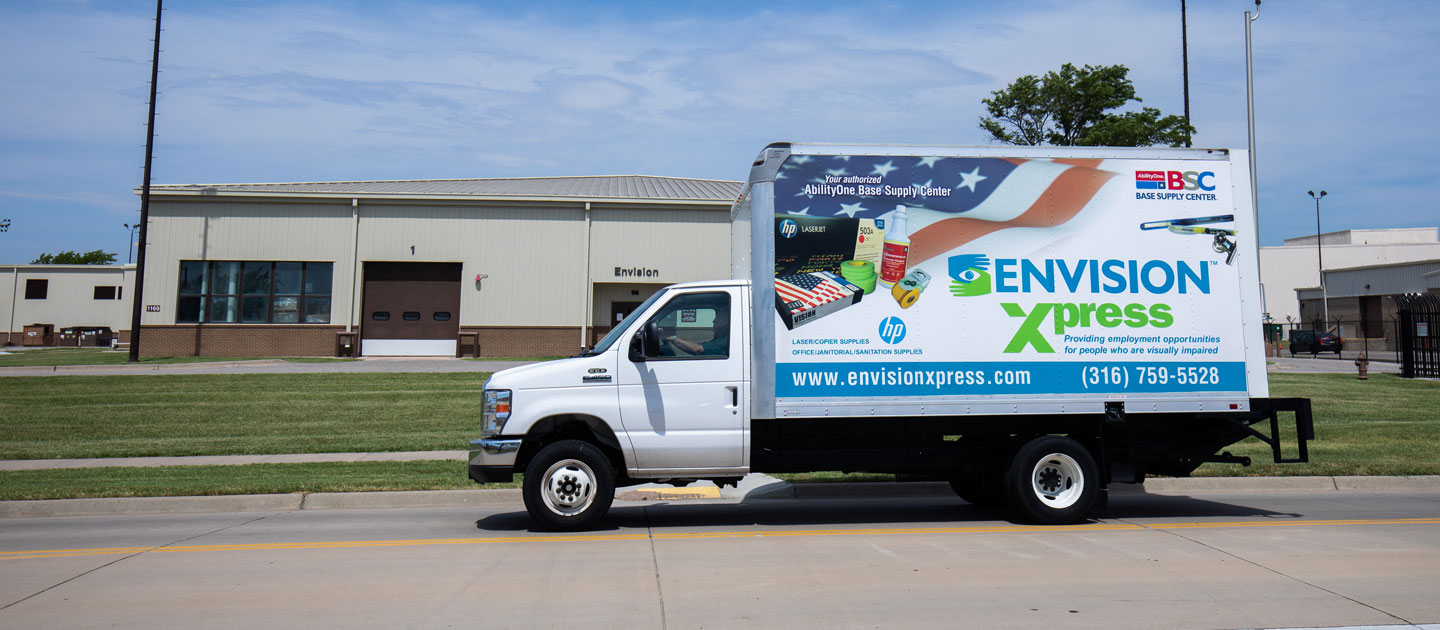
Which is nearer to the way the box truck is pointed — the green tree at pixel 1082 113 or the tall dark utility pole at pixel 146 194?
the tall dark utility pole

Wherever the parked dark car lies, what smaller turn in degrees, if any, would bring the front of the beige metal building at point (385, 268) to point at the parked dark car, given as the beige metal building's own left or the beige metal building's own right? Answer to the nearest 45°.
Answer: approximately 90° to the beige metal building's own left

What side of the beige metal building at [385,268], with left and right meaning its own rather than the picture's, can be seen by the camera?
front

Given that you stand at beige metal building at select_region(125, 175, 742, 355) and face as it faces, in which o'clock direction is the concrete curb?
The concrete curb is roughly at 12 o'clock from the beige metal building.

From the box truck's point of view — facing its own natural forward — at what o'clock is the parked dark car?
The parked dark car is roughly at 4 o'clock from the box truck.

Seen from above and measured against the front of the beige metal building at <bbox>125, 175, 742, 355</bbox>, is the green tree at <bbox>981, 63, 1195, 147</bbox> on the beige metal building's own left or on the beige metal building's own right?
on the beige metal building's own left

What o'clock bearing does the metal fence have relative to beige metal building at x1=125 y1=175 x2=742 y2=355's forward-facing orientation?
The metal fence is roughly at 10 o'clock from the beige metal building.

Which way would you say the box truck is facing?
to the viewer's left

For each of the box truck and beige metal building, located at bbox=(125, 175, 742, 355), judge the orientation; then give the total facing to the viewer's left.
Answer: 1

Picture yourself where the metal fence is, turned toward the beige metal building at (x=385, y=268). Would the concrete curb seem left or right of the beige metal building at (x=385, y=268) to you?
left

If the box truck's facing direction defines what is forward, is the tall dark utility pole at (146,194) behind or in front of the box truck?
in front

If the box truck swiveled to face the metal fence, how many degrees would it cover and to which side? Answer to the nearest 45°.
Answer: approximately 135° to its right
